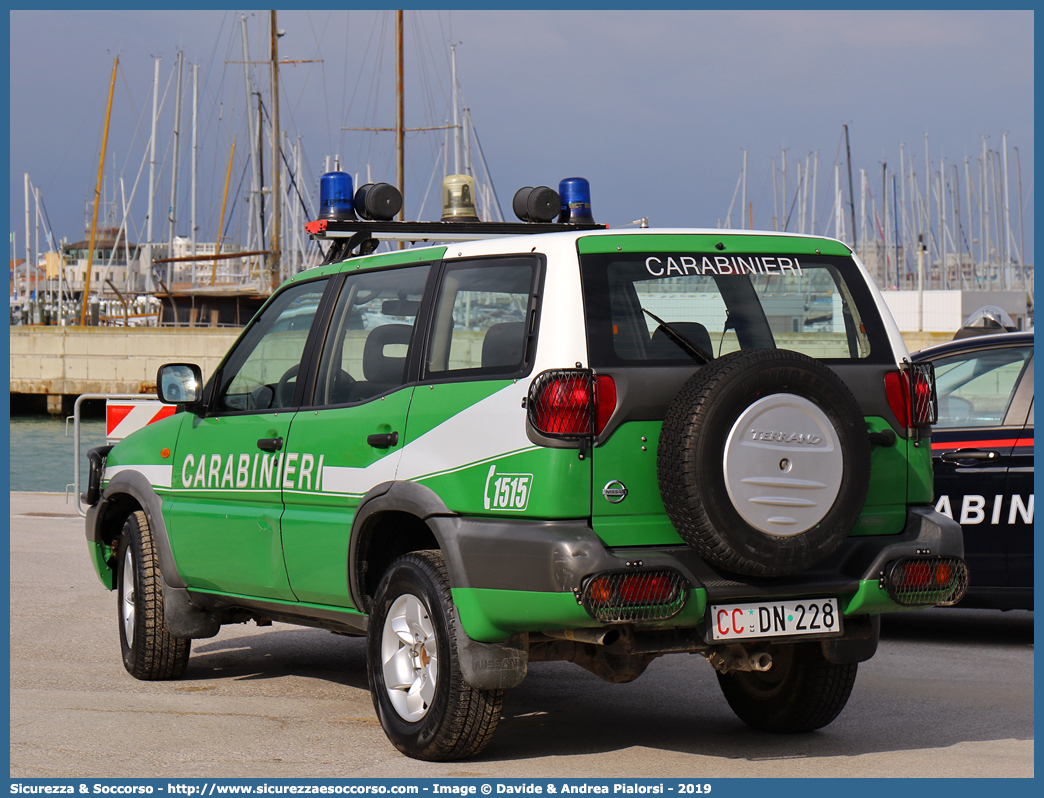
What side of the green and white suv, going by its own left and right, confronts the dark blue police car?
right

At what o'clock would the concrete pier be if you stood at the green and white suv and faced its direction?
The concrete pier is roughly at 1 o'clock from the green and white suv.

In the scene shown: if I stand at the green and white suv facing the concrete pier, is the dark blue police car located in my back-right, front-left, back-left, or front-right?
front-right

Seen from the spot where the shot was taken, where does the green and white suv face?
facing away from the viewer and to the left of the viewer

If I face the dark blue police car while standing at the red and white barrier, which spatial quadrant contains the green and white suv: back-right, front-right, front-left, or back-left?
front-right

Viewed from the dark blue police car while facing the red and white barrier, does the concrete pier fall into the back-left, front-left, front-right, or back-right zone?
front-right

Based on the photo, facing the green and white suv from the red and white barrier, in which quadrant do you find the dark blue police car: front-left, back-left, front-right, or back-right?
front-left

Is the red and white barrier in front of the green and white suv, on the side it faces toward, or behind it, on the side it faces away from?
in front

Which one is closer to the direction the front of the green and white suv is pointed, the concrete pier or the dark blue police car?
the concrete pier

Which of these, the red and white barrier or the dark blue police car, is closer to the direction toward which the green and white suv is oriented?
the red and white barrier
